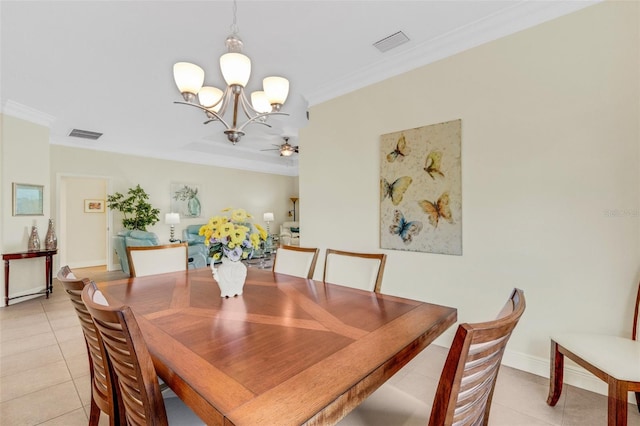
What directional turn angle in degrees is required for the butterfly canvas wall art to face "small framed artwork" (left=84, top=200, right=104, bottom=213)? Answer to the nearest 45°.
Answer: approximately 45° to its right

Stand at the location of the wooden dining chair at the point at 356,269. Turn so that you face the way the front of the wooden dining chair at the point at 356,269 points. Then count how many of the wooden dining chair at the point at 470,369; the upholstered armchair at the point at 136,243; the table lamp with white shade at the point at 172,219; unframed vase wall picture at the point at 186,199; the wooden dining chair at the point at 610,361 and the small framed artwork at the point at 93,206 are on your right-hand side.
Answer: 4

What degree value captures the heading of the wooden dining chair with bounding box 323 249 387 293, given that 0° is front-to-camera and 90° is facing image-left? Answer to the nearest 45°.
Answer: approximately 45°

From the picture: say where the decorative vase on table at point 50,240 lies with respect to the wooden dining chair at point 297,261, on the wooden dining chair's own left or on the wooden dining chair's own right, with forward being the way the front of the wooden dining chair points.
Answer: on the wooden dining chair's own right

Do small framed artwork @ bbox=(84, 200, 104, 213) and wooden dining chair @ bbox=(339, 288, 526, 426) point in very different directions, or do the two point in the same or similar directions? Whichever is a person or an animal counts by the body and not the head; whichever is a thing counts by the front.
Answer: very different directions

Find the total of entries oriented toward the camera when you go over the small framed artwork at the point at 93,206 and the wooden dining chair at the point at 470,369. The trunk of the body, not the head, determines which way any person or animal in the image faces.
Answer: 1

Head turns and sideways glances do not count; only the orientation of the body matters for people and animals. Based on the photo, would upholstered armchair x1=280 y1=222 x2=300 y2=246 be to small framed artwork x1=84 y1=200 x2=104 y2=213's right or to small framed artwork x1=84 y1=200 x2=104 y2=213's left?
on its left

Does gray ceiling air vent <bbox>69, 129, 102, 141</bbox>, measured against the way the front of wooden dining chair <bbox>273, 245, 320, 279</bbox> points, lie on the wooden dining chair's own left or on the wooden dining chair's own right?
on the wooden dining chair's own right

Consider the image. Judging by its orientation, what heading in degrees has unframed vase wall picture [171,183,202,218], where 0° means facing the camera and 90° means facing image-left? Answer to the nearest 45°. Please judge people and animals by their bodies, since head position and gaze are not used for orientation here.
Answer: approximately 0°

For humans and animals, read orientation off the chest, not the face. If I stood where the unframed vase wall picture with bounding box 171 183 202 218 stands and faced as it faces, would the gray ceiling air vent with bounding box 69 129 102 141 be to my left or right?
on my right

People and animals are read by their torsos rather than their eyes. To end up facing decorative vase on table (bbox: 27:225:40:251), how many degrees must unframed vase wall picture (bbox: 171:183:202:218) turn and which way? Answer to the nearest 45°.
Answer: approximately 45° to its right

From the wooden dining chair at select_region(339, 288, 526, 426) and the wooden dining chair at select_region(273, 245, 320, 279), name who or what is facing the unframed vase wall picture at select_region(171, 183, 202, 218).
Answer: the wooden dining chair at select_region(339, 288, 526, 426)
